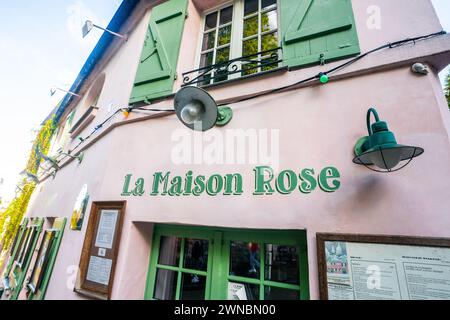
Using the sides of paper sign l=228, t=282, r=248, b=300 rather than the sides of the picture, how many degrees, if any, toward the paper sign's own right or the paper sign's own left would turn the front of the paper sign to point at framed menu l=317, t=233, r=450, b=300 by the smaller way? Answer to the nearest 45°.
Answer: approximately 45° to the paper sign's own left

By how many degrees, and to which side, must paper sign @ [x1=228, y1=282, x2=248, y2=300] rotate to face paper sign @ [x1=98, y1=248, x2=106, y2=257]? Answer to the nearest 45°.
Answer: approximately 90° to its right

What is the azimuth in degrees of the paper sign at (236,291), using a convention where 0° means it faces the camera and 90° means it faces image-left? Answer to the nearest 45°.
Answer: approximately 0°

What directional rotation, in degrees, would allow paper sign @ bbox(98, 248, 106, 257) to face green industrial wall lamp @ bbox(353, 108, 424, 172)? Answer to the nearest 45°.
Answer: approximately 45° to its left

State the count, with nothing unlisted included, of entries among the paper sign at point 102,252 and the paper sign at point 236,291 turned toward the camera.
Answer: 2

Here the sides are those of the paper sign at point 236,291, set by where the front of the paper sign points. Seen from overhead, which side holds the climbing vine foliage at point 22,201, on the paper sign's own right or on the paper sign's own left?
on the paper sign's own right

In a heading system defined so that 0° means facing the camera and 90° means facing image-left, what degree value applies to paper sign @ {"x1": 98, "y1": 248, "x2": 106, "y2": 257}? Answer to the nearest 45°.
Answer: approximately 0°

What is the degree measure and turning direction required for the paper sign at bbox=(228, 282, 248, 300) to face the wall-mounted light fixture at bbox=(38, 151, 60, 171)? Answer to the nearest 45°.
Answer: approximately 135° to its right
